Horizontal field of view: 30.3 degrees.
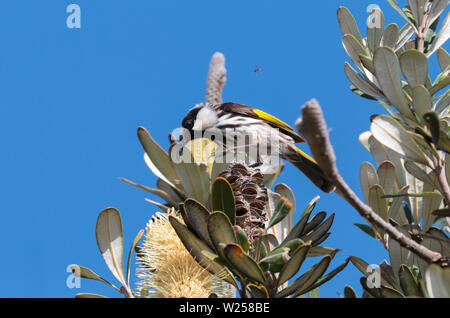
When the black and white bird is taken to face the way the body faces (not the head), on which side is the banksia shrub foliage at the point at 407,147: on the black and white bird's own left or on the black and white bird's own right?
on the black and white bird's own left

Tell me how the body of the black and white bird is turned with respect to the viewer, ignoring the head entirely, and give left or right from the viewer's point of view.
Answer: facing to the left of the viewer
